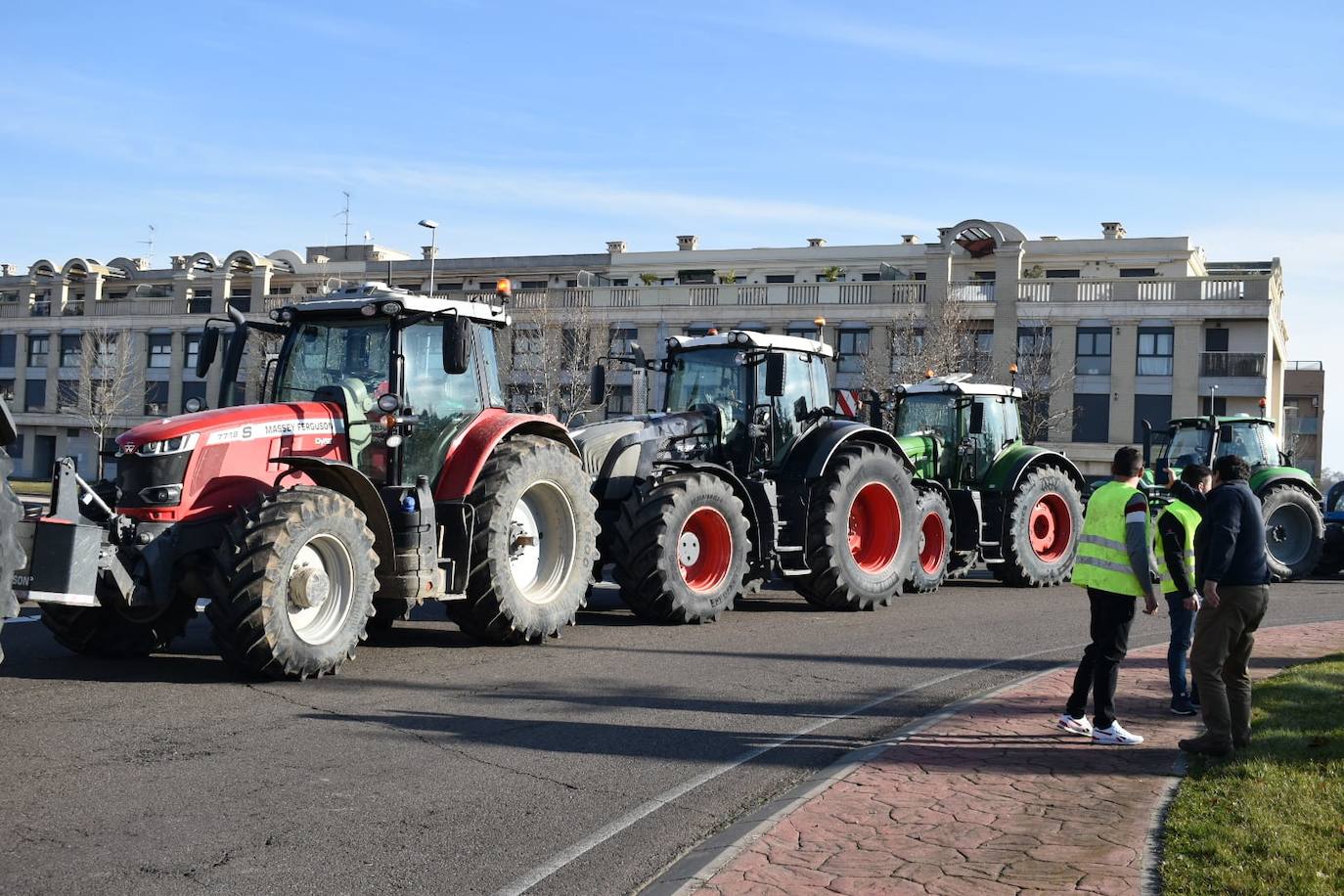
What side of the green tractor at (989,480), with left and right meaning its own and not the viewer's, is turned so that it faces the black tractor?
front

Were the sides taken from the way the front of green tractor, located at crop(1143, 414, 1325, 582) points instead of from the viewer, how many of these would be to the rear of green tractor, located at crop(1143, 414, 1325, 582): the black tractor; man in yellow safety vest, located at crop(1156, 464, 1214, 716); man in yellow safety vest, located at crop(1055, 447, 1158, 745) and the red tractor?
0

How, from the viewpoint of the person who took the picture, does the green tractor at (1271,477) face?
facing the viewer and to the left of the viewer

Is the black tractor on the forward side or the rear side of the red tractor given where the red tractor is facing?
on the rear side

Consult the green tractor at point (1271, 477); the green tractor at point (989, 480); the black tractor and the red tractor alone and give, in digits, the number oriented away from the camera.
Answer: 0

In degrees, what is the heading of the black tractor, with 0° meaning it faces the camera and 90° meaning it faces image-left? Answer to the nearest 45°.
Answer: approximately 45°

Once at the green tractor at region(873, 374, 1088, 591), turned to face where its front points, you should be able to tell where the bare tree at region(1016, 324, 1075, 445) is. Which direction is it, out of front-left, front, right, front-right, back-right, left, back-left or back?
back-right

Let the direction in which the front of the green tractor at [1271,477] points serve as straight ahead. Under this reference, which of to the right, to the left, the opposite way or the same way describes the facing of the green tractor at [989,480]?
the same way

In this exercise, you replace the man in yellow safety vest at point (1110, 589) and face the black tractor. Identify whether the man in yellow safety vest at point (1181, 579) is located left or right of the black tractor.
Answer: right

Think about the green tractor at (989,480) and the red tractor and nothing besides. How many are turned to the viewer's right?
0

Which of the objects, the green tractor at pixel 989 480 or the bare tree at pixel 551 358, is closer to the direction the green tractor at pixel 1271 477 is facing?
the green tractor

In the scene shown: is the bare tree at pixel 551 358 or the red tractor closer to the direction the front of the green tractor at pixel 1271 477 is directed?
the red tractor

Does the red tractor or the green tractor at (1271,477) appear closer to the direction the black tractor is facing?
the red tractor

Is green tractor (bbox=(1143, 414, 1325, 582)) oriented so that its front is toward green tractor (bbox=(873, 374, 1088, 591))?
yes

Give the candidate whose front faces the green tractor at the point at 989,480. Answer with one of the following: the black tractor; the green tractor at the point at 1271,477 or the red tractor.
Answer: the green tractor at the point at 1271,477

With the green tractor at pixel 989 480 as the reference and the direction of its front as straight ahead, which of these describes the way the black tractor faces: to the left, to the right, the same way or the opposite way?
the same way

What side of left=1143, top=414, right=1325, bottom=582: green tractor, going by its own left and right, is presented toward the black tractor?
front

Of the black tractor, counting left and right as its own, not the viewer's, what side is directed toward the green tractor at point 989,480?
back
